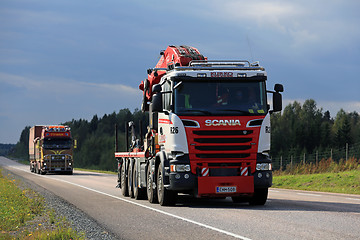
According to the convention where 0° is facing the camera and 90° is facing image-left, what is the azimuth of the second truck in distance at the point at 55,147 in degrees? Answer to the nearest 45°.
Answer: approximately 0°
